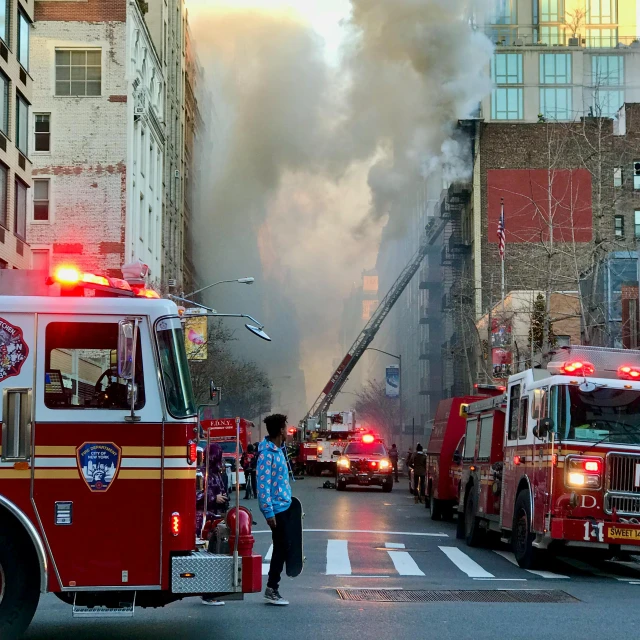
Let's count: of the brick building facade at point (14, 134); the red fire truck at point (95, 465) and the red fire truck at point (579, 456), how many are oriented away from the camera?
0

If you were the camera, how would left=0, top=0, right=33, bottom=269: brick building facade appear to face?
facing the viewer and to the right of the viewer

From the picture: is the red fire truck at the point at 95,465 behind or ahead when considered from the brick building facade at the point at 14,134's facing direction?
ahead

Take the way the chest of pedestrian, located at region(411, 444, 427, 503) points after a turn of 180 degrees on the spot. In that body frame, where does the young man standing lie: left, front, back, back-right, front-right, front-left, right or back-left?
front

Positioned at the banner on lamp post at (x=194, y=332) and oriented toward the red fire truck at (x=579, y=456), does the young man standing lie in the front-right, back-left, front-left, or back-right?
front-right

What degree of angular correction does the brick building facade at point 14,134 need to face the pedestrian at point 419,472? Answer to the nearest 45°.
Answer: approximately 45° to its left

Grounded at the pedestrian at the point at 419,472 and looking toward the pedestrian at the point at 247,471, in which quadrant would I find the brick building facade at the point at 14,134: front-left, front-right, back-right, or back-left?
front-left

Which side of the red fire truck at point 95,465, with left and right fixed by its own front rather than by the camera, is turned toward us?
right

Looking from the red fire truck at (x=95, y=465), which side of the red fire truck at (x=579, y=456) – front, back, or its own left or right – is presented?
right

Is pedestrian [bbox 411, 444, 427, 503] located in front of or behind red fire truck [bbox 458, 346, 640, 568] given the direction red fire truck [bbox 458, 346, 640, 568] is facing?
behind

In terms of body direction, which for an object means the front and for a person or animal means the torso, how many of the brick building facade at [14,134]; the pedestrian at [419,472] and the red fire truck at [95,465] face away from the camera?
1

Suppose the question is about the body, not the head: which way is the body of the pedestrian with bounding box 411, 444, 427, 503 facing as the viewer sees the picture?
away from the camera

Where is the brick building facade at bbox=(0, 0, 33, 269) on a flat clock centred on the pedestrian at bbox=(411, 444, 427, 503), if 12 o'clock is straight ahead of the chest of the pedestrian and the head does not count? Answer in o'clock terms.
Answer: The brick building facade is roughly at 9 o'clock from the pedestrian.

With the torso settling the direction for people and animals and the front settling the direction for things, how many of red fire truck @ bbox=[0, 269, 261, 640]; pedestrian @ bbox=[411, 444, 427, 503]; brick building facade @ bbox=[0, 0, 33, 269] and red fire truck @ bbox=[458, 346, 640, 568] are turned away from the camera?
1

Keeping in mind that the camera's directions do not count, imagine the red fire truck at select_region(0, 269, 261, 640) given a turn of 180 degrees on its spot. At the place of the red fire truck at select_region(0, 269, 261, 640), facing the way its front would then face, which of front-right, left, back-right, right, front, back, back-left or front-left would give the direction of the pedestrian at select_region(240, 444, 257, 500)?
right
